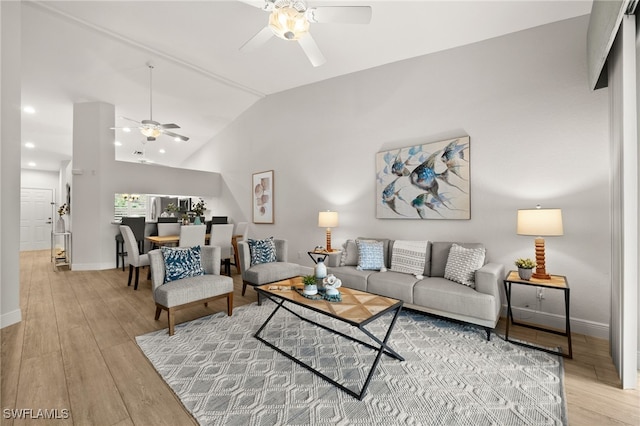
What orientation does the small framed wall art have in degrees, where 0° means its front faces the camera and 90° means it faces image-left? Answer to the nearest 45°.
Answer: approximately 45°

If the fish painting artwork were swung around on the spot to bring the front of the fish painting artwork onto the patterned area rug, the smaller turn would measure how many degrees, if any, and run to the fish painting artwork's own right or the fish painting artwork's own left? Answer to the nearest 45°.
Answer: approximately 45° to the fish painting artwork's own left

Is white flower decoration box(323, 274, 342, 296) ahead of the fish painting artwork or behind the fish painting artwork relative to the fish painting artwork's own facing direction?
ahead

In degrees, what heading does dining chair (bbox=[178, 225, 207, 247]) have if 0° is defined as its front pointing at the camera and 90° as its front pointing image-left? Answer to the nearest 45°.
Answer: approximately 180°

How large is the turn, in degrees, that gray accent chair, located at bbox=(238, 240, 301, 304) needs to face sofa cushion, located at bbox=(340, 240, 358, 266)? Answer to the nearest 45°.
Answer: approximately 45° to its left

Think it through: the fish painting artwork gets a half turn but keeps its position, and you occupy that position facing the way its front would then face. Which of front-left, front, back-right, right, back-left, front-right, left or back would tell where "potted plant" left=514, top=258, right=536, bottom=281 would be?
right

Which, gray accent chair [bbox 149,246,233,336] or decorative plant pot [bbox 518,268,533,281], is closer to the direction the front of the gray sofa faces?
the gray accent chair

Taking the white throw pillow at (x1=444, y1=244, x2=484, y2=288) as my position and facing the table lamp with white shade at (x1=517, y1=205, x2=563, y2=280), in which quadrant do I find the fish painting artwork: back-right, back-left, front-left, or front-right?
back-left

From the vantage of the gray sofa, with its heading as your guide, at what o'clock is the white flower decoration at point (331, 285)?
The white flower decoration is roughly at 12 o'clock from the gray sofa.

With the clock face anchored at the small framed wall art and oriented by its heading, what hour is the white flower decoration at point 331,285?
The white flower decoration is roughly at 10 o'clock from the small framed wall art.

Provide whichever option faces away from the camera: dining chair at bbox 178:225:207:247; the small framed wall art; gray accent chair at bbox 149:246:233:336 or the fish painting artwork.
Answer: the dining chair

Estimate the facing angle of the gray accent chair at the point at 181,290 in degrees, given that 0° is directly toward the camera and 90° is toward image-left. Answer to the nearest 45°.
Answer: approximately 315°
